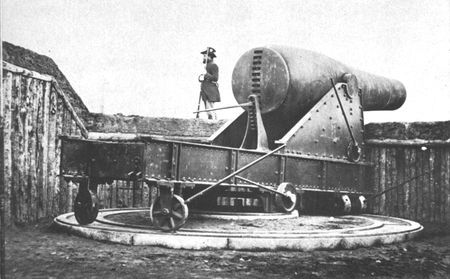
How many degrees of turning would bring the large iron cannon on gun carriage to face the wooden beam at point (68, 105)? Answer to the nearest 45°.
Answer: approximately 135° to its left

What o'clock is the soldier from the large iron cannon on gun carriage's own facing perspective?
The soldier is roughly at 10 o'clock from the large iron cannon on gun carriage.

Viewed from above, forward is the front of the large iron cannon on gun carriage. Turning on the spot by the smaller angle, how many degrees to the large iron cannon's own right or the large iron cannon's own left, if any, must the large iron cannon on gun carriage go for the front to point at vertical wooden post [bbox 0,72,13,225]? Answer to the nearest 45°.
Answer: approximately 135° to the large iron cannon's own left

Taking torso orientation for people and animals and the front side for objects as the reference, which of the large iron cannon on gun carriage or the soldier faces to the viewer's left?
the soldier

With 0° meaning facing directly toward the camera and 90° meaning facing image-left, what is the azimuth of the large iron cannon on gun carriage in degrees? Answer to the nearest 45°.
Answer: approximately 225°
